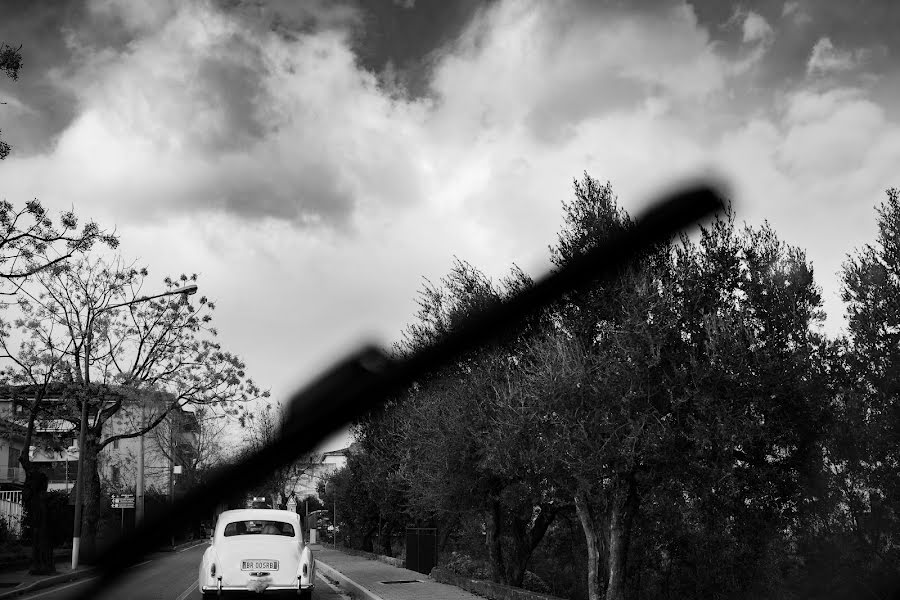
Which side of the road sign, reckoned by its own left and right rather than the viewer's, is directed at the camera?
front

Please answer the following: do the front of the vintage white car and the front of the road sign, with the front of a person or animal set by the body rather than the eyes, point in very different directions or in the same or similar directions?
very different directions

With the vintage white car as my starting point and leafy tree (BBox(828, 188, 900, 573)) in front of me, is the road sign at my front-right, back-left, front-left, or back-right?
back-left

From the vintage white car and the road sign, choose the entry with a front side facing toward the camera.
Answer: the road sign

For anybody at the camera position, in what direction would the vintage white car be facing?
facing away from the viewer

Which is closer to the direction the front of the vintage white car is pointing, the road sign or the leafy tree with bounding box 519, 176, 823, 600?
the road sign

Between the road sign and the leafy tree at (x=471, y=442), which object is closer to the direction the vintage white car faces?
the road sign

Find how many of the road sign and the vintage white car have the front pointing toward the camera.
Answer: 1

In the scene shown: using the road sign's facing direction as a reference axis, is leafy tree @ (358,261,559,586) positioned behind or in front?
in front

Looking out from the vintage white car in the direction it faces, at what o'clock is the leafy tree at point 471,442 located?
The leafy tree is roughly at 2 o'clock from the vintage white car.
